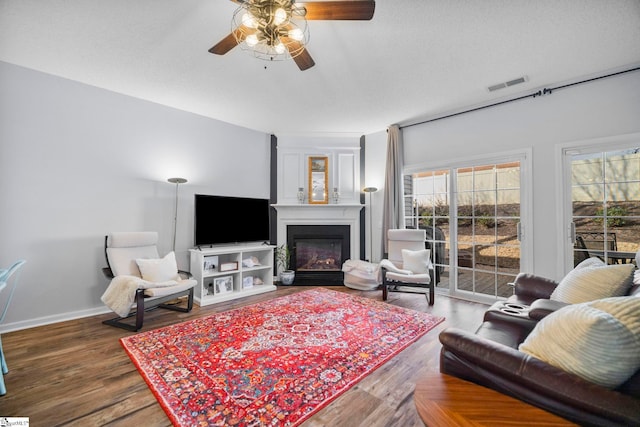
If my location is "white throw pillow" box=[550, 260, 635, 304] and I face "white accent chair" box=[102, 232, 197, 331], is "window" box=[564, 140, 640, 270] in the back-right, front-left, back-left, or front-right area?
back-right

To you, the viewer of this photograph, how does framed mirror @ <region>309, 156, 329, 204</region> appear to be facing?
facing the viewer

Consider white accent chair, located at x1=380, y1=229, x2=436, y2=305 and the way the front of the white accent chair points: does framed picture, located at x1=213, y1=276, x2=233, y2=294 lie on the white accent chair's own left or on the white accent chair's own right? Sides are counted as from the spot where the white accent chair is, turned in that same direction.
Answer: on the white accent chair's own right

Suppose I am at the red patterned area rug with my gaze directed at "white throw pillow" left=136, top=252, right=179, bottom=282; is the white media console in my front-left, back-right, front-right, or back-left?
front-right

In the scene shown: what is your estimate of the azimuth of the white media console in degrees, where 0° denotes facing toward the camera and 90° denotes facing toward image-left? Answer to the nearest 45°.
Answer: approximately 315°

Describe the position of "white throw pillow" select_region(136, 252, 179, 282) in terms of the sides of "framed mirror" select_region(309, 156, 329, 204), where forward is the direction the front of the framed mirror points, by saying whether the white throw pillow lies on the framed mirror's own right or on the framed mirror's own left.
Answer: on the framed mirror's own right

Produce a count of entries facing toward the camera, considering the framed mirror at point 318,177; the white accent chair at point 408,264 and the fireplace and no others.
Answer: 3

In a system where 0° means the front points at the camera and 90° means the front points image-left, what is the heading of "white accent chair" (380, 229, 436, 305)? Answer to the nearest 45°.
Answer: approximately 0°

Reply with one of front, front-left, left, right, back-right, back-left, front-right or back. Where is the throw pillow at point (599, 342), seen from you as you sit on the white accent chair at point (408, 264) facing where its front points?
front

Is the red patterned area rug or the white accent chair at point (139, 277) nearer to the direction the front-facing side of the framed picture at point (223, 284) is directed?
the red patterned area rug

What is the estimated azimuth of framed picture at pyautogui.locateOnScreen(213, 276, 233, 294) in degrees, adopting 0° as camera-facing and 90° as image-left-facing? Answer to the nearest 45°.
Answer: approximately 315°

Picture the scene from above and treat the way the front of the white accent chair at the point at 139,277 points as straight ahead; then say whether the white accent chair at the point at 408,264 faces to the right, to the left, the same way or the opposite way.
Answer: to the right

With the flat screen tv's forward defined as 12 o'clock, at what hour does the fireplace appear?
The fireplace is roughly at 10 o'clock from the flat screen tv.

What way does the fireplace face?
toward the camera

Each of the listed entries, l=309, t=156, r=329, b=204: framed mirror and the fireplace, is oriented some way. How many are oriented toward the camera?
2
